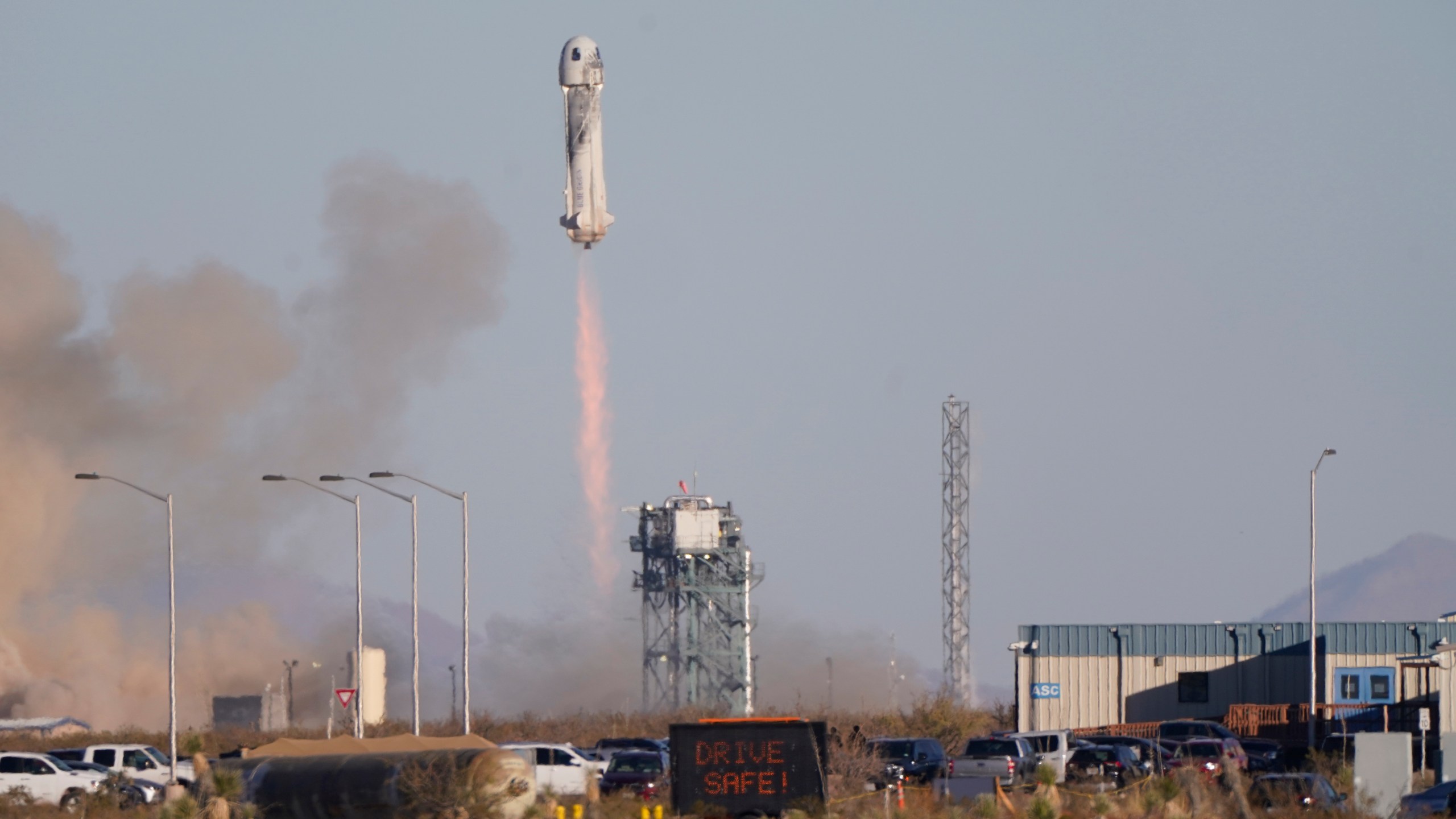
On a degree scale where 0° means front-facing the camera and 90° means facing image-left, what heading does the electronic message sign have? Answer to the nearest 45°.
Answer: approximately 0°

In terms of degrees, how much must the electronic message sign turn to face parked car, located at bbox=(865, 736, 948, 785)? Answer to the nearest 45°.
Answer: approximately 180°

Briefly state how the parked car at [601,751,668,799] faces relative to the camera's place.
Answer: facing the viewer and to the left of the viewer
